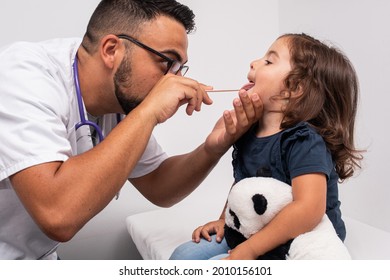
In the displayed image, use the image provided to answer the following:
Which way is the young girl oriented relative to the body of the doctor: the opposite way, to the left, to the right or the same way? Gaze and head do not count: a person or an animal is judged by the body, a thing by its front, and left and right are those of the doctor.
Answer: the opposite way

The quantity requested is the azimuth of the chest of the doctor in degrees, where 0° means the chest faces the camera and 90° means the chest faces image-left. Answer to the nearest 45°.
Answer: approximately 270°

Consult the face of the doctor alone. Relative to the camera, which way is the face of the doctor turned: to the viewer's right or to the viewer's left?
to the viewer's right

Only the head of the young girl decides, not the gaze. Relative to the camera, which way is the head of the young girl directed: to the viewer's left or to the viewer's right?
to the viewer's left

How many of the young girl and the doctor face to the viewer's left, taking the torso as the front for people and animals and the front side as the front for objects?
1

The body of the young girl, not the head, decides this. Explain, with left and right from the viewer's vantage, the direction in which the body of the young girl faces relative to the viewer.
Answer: facing to the left of the viewer
